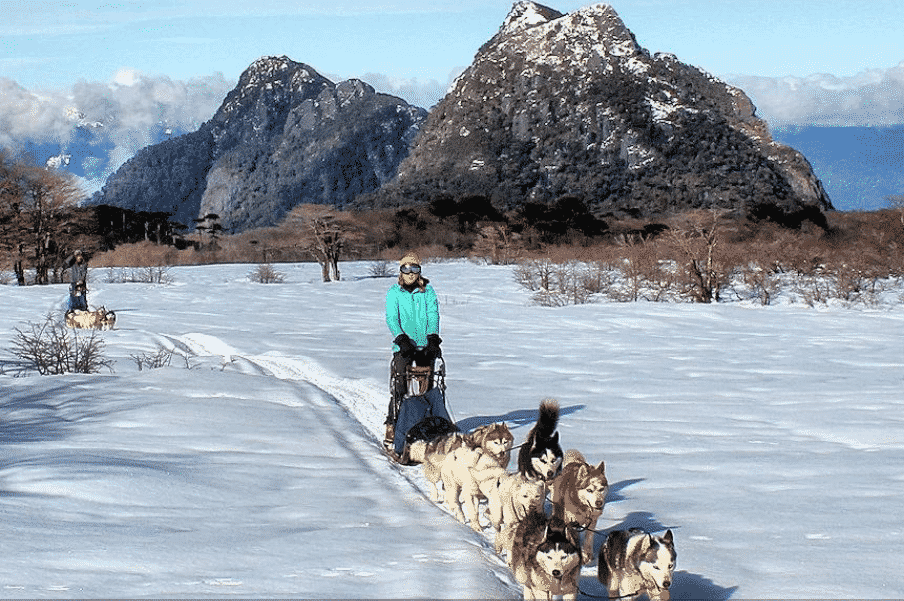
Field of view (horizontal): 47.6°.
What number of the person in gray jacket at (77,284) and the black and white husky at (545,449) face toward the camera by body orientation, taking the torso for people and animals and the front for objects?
2

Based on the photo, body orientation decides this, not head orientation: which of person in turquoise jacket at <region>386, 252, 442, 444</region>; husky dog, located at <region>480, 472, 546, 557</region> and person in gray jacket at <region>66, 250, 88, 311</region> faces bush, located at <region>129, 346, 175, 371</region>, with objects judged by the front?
the person in gray jacket

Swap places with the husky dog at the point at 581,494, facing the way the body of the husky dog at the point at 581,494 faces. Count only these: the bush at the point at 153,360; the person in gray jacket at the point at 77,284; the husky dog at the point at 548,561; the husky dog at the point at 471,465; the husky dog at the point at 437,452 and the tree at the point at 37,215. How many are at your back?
5

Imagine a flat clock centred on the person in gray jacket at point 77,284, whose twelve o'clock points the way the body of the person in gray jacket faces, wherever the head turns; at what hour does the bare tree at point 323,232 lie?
The bare tree is roughly at 7 o'clock from the person in gray jacket.

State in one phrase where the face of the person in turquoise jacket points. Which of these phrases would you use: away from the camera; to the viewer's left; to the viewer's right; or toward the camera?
toward the camera

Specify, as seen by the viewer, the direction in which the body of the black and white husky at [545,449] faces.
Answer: toward the camera

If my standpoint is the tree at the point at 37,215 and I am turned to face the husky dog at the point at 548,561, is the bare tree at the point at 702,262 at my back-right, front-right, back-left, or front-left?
front-left

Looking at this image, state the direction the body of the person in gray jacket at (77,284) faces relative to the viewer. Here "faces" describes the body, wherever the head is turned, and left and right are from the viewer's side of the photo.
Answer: facing the viewer

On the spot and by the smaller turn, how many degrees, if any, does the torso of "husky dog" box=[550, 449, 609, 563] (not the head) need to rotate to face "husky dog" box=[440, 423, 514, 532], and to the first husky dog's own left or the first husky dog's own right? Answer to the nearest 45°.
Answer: approximately 180°

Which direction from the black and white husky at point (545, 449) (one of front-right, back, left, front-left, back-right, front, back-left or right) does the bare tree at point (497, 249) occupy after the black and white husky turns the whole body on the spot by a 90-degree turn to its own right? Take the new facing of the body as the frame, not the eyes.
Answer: right

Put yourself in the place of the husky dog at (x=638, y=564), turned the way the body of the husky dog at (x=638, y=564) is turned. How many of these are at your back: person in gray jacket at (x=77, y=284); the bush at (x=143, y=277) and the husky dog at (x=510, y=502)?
3
